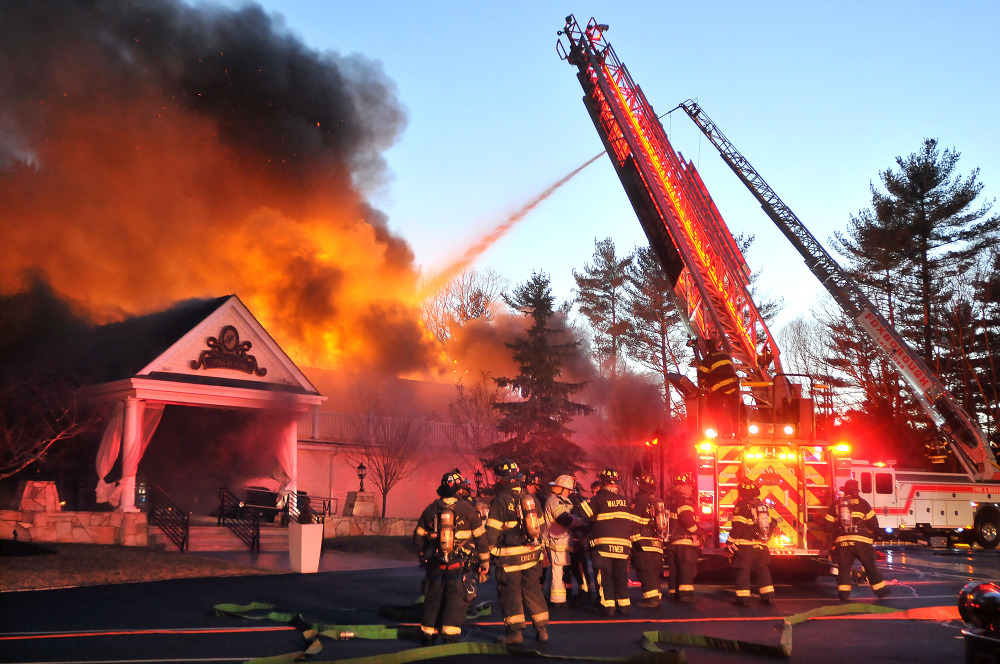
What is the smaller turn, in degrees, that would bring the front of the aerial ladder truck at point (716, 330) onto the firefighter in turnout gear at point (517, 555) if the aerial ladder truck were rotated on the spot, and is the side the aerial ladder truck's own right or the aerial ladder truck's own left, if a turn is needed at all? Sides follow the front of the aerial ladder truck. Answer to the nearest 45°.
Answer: approximately 180°

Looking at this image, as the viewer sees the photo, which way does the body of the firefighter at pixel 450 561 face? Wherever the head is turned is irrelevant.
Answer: away from the camera

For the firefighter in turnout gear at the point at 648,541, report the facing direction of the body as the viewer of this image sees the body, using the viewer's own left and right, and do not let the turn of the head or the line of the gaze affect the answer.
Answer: facing away from the viewer and to the left of the viewer

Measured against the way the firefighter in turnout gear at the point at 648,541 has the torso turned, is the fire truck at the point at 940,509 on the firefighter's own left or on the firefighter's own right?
on the firefighter's own right

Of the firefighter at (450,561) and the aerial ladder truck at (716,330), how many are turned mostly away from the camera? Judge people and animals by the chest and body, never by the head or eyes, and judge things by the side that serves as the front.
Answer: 2

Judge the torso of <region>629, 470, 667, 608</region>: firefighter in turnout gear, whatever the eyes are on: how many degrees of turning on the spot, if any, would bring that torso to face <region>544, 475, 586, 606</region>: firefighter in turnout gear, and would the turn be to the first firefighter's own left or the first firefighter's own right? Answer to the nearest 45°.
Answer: approximately 90° to the first firefighter's own left

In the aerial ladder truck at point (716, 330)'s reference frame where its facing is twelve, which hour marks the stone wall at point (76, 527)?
The stone wall is roughly at 9 o'clock from the aerial ladder truck.

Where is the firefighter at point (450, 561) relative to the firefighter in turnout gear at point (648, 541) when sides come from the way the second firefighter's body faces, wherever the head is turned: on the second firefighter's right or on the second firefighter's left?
on the second firefighter's left

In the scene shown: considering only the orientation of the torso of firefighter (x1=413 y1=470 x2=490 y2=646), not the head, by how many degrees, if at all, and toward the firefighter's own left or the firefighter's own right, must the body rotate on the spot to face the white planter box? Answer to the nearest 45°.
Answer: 0° — they already face it

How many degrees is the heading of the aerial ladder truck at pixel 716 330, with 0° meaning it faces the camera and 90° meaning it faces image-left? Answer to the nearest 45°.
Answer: approximately 180°

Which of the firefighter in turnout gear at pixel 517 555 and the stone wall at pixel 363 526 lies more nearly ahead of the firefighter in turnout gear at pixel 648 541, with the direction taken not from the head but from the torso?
the stone wall
